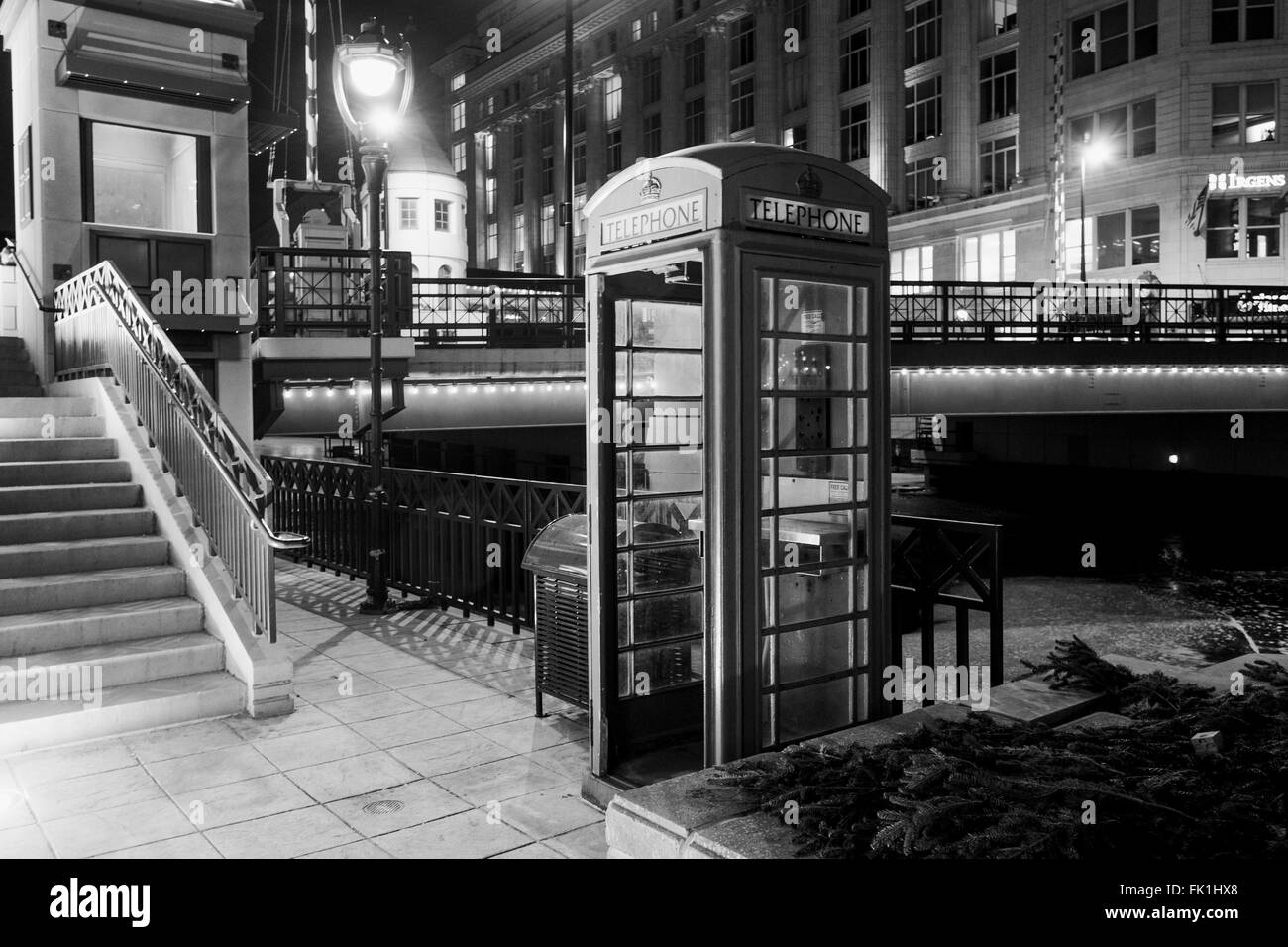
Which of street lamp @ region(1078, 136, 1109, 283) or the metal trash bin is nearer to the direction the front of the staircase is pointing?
the metal trash bin

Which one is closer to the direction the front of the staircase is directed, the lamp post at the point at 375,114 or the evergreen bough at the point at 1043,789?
the evergreen bough

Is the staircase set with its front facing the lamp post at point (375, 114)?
no

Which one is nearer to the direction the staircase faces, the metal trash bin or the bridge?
the metal trash bin

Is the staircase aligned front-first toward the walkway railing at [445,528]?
no

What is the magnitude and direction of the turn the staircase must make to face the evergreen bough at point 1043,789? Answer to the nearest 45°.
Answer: approximately 45° to its left

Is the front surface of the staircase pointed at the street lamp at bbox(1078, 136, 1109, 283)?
no

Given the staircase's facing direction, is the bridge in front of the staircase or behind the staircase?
behind

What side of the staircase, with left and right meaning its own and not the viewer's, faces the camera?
front
